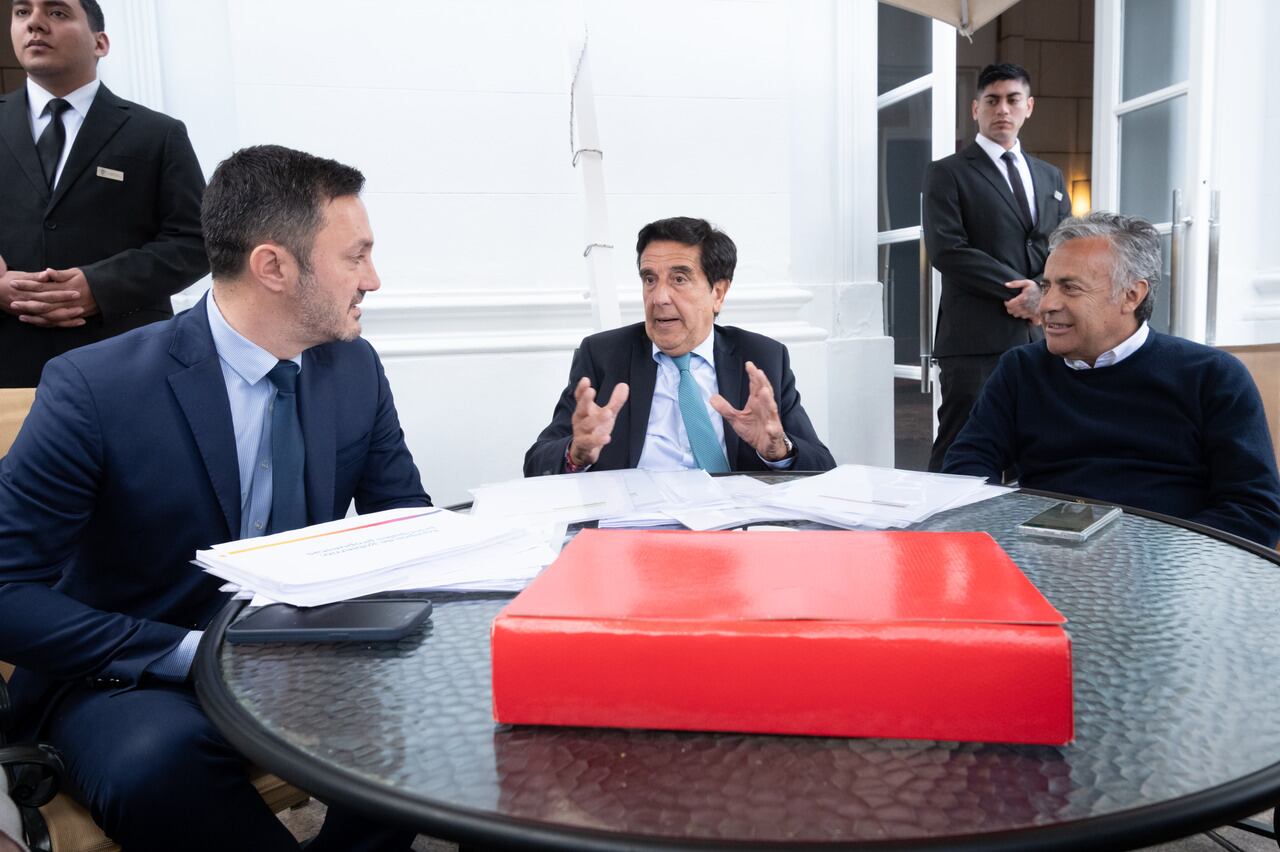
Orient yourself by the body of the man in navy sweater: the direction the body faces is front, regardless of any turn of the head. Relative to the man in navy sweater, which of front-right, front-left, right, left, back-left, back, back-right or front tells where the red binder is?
front-left

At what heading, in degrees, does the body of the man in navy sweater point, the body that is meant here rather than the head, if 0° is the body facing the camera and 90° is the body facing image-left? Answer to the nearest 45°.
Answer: approximately 45°

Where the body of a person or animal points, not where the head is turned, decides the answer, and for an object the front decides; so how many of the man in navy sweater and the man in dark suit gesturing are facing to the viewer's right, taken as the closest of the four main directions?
0

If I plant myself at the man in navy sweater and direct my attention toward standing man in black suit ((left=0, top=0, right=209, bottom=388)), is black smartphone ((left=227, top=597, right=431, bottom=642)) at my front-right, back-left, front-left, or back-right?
front-left

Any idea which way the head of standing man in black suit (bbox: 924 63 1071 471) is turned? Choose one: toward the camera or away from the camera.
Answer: toward the camera

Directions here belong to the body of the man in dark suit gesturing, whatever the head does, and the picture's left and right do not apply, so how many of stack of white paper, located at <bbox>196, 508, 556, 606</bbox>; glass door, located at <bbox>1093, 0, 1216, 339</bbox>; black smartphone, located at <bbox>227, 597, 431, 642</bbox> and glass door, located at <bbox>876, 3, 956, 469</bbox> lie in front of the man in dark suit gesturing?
2

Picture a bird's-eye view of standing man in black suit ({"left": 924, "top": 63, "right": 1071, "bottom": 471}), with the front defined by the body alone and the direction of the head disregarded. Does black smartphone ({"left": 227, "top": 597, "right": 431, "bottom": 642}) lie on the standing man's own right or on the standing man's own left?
on the standing man's own right

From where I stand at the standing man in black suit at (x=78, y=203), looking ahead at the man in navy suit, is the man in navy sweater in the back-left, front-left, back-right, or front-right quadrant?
front-left

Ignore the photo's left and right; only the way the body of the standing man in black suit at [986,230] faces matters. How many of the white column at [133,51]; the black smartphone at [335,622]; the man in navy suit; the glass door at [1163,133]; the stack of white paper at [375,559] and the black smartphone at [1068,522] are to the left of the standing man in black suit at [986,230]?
1

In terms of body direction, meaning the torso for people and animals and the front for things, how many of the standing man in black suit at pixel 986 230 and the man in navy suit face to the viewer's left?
0

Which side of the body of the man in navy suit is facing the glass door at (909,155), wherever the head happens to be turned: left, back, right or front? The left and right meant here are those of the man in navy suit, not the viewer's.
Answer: left

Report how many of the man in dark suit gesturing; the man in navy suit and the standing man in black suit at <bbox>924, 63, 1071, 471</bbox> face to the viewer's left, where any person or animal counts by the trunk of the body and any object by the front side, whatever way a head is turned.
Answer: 0

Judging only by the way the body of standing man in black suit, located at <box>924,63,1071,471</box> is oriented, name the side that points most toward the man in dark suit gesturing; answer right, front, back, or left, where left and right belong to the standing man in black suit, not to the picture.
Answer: right

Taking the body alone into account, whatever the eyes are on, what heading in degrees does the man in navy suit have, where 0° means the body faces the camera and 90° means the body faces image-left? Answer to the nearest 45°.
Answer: approximately 315°

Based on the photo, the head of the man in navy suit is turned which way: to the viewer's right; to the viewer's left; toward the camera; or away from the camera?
to the viewer's right

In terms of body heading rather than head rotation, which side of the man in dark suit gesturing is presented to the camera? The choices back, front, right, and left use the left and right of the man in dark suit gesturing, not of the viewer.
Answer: front

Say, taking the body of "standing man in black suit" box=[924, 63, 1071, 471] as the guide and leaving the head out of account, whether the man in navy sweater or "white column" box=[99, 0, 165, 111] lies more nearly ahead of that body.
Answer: the man in navy sweater
